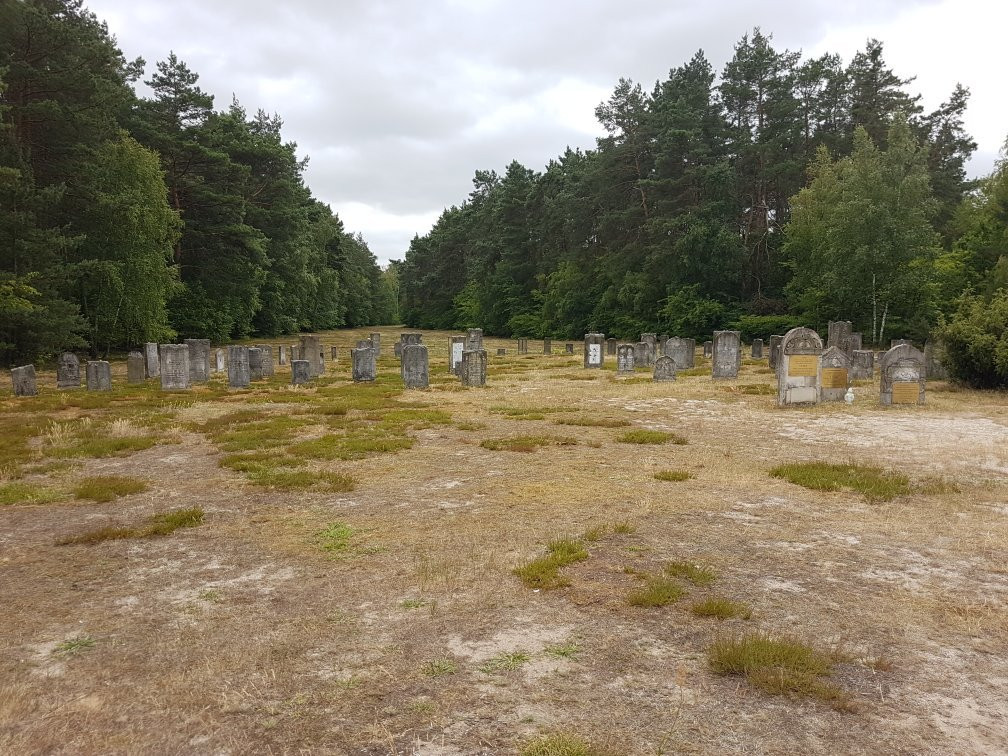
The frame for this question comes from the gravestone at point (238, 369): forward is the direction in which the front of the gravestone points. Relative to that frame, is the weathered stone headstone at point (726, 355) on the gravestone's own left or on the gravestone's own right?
on the gravestone's own left

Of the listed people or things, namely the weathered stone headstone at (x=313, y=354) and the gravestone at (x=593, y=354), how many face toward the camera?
2

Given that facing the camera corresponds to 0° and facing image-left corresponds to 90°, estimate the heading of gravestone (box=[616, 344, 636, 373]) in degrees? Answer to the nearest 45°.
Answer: approximately 0°

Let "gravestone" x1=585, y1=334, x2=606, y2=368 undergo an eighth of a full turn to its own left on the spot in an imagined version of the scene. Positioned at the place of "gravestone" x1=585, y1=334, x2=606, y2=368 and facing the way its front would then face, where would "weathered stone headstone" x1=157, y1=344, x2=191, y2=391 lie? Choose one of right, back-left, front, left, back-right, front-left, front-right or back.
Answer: right

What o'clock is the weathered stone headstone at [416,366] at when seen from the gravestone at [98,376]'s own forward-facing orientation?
The weathered stone headstone is roughly at 10 o'clock from the gravestone.

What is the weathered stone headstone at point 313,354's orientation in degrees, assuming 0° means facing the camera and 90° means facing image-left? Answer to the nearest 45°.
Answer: approximately 0°

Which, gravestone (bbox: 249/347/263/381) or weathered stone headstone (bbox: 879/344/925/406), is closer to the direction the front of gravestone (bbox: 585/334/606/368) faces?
the weathered stone headstone
